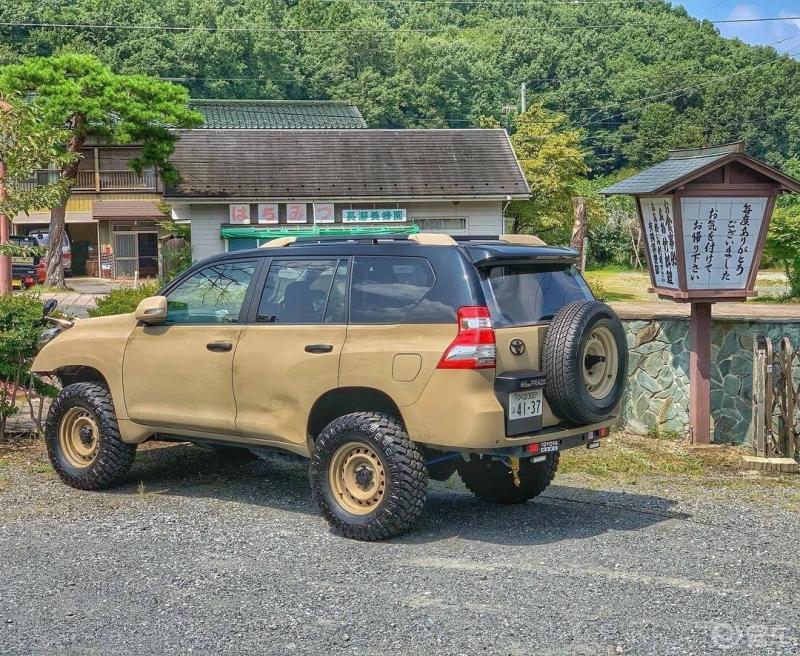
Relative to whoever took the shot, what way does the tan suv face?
facing away from the viewer and to the left of the viewer

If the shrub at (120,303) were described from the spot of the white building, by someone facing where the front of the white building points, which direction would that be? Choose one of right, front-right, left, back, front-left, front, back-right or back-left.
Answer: front

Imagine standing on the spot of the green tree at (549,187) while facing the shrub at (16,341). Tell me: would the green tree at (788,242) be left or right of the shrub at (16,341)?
left

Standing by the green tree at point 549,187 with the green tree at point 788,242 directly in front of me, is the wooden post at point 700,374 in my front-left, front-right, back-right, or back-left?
front-right

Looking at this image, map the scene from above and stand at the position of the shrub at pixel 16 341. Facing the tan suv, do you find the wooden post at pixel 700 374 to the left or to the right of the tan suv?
left

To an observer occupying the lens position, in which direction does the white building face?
facing the viewer

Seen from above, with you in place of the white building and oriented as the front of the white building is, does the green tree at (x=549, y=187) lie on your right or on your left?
on your left

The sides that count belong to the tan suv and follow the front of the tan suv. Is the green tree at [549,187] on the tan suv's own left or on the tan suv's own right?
on the tan suv's own right

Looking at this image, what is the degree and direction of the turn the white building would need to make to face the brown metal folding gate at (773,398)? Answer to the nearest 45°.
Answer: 0° — it already faces it

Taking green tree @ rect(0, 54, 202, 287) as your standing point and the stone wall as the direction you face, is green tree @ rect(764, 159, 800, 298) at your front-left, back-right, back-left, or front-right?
front-left

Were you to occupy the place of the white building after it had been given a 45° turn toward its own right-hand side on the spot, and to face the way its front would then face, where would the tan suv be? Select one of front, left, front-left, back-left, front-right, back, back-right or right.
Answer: front-left

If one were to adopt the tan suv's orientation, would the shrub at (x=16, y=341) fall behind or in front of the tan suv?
in front

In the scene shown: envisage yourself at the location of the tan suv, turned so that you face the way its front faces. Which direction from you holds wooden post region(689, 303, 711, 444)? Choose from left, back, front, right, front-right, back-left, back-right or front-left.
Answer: right

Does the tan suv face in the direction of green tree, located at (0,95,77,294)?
yes

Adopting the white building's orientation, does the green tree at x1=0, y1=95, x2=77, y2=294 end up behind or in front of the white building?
in front

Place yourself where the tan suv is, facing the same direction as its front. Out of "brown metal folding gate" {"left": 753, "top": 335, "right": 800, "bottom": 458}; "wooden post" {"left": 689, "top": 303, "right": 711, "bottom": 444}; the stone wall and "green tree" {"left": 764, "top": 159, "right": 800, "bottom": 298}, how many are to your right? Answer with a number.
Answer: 4

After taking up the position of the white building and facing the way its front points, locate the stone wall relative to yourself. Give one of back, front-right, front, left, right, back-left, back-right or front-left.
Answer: front
